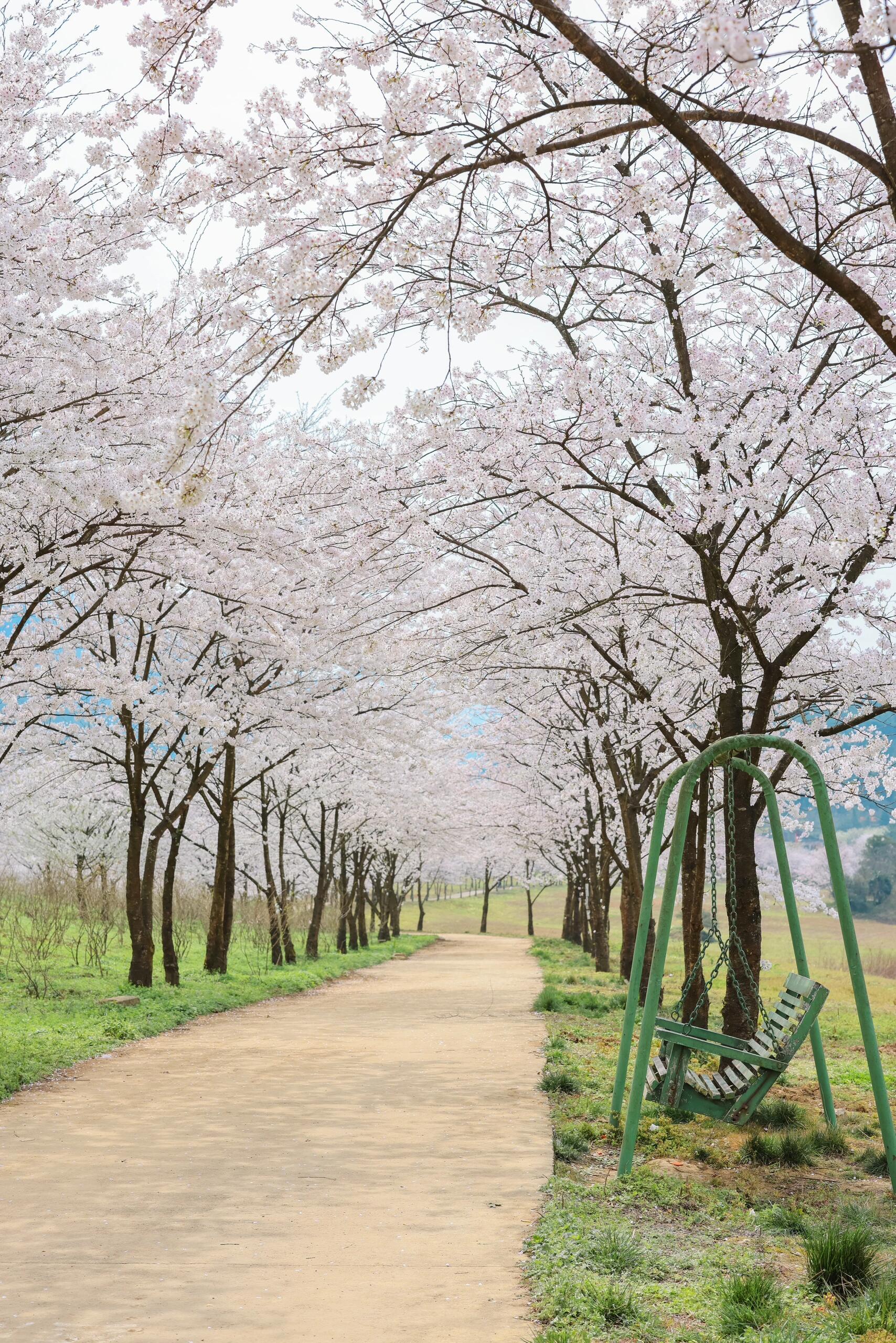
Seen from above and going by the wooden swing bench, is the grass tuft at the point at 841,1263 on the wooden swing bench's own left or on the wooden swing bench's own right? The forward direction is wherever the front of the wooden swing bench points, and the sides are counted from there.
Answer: on the wooden swing bench's own left

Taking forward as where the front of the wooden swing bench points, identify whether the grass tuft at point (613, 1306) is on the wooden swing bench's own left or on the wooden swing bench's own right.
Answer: on the wooden swing bench's own left

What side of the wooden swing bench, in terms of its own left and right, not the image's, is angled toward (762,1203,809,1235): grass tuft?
left

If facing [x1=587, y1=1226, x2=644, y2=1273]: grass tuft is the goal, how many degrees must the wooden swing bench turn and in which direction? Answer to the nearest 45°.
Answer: approximately 90° to its left

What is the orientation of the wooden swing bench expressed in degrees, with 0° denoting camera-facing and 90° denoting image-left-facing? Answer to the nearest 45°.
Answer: approximately 90°

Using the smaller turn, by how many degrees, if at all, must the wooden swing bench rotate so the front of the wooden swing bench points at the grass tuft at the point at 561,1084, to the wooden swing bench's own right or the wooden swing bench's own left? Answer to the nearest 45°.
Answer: approximately 45° to the wooden swing bench's own right

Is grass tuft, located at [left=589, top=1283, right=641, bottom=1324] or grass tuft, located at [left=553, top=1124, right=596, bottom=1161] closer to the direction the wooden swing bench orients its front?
the grass tuft, located at [left=553, top=1124, right=596, bottom=1161]
